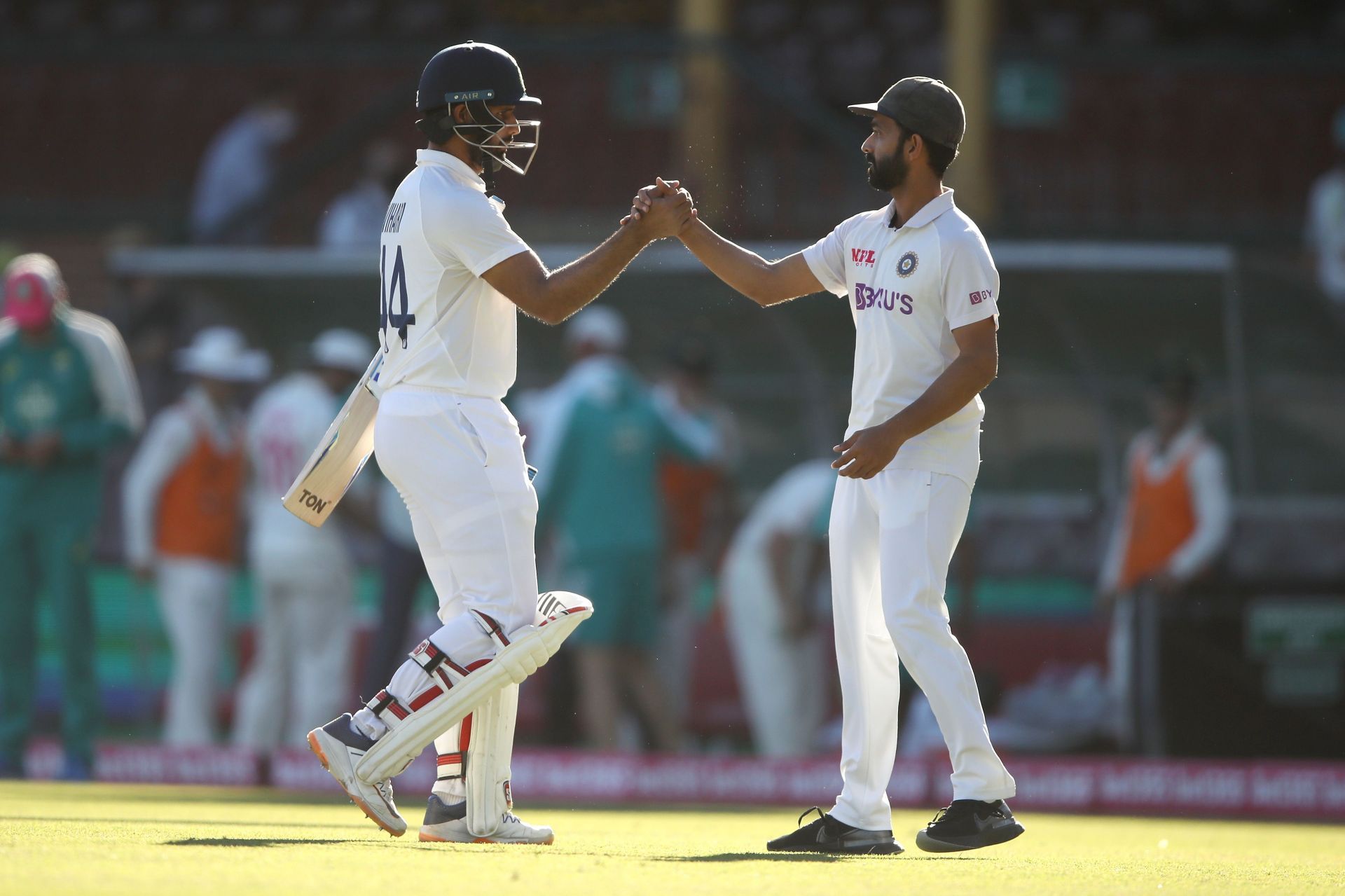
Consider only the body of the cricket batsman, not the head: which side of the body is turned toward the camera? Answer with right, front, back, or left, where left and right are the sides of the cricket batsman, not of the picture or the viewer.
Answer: right

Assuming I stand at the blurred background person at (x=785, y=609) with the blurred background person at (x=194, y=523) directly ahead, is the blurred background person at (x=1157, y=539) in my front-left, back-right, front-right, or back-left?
back-right

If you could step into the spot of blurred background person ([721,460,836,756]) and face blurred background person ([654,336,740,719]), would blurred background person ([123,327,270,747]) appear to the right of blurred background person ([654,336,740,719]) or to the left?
left

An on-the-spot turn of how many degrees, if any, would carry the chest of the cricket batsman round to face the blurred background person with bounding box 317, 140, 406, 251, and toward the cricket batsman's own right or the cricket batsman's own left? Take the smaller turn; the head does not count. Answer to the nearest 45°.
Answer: approximately 90° to the cricket batsman's own left

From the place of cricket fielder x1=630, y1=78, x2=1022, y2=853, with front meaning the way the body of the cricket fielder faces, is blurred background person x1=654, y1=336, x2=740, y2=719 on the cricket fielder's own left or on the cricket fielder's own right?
on the cricket fielder's own right

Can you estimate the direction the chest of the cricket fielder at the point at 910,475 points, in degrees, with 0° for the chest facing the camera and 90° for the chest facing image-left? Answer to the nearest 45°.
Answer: approximately 45°

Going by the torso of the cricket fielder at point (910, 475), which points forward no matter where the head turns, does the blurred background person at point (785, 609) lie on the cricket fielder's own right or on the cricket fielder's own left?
on the cricket fielder's own right

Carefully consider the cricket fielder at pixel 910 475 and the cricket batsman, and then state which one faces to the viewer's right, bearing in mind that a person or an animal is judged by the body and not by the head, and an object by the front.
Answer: the cricket batsman
